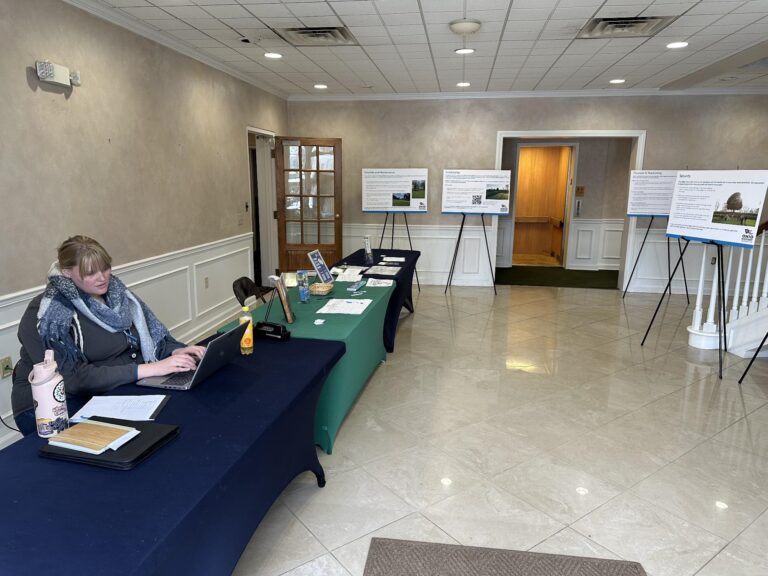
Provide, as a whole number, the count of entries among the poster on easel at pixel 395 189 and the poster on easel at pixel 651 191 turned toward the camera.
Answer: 2

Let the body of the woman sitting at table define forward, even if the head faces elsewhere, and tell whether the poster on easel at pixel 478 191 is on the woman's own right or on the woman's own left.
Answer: on the woman's own left

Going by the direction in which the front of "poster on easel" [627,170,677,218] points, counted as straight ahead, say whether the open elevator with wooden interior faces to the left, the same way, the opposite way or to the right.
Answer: the same way

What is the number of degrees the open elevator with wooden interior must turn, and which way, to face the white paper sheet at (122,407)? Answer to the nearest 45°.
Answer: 0° — it already faces it

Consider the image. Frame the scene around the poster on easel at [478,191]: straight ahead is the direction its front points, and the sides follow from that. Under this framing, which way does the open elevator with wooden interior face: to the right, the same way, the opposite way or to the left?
the same way

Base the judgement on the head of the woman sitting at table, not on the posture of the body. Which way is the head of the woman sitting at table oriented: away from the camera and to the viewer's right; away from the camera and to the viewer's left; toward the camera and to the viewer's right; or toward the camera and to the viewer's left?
toward the camera and to the viewer's right

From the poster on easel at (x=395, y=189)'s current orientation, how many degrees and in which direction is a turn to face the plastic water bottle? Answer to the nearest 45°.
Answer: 0° — it already faces it

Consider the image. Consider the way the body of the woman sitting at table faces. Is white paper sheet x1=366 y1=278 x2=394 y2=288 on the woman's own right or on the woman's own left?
on the woman's own left

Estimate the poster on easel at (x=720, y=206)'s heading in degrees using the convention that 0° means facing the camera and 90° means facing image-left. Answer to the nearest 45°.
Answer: approximately 45°

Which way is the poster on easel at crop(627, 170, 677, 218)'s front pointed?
toward the camera

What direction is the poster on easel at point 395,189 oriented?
toward the camera

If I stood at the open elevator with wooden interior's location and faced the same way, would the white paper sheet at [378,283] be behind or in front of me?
in front

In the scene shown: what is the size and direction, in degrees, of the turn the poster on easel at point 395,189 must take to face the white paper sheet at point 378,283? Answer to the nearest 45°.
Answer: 0° — it already faces it

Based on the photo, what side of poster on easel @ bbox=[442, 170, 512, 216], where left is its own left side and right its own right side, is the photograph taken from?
front

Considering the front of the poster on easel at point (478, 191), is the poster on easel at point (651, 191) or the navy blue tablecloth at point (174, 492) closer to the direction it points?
the navy blue tablecloth

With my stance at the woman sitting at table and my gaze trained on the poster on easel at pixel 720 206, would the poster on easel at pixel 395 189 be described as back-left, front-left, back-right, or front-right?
front-left

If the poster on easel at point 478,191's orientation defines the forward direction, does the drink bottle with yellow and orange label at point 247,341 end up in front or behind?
in front

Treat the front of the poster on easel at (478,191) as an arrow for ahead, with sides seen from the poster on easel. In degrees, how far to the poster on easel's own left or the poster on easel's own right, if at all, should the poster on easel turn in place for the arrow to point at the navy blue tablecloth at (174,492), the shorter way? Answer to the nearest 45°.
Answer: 0° — it already faces it

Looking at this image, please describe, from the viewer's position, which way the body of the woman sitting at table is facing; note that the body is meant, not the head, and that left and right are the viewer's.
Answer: facing the viewer and to the right of the viewer

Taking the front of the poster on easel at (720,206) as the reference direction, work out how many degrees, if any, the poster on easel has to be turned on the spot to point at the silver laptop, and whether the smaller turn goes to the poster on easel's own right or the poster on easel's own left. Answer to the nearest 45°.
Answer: approximately 45° to the poster on easel's own left
